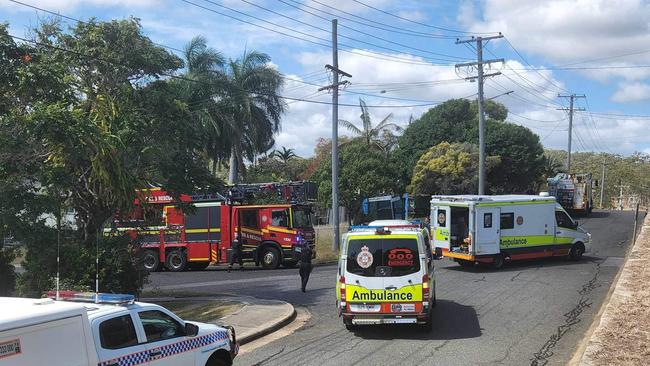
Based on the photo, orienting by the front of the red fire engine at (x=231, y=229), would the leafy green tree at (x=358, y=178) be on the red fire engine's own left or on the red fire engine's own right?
on the red fire engine's own left

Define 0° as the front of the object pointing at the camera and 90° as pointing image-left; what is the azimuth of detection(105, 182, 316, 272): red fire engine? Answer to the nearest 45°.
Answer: approximately 270°

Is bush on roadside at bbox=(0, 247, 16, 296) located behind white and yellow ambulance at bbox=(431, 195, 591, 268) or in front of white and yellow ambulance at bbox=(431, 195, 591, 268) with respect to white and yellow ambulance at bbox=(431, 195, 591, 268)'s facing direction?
behind

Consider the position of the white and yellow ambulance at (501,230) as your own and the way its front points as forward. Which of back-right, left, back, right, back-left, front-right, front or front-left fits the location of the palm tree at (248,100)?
left

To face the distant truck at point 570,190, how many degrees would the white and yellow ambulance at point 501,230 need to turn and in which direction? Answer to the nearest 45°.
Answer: approximately 45° to its left

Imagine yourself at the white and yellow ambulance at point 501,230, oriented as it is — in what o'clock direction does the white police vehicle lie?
The white police vehicle is roughly at 5 o'clock from the white and yellow ambulance.

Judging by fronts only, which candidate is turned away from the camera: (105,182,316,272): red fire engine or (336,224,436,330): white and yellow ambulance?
the white and yellow ambulance

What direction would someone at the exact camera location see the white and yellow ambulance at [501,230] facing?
facing away from the viewer and to the right of the viewer

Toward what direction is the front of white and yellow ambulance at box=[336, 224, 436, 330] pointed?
away from the camera

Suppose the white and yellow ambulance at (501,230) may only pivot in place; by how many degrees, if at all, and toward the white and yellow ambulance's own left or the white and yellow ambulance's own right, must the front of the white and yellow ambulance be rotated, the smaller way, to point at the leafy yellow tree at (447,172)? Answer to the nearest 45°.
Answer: approximately 45° to the white and yellow ambulance's own left
